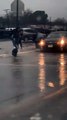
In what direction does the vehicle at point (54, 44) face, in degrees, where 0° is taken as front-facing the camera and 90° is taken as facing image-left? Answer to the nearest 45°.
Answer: approximately 45°
